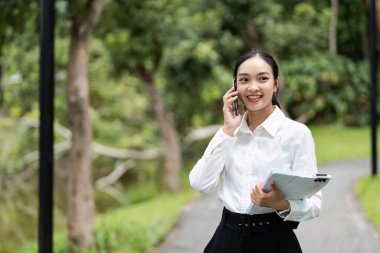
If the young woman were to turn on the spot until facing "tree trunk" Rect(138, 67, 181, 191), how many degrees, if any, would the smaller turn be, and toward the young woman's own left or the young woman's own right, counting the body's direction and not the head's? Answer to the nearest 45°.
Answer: approximately 135° to the young woman's own right

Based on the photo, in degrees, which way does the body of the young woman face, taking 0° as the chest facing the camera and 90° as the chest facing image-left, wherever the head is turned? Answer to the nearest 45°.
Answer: approximately 45°

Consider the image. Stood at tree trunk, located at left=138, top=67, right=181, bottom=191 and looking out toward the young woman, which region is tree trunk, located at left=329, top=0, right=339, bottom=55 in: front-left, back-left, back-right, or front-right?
back-left
